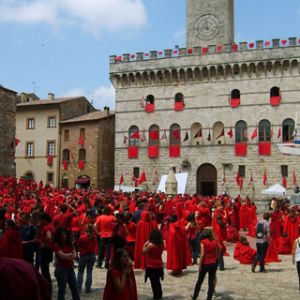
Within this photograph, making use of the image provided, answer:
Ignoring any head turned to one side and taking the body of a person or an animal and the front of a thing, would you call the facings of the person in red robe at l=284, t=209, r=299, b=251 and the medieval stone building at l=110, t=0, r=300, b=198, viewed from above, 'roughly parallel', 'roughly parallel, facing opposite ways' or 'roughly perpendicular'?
roughly parallel, facing opposite ways

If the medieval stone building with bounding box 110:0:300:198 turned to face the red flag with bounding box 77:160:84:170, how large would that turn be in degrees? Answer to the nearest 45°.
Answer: approximately 90° to its right

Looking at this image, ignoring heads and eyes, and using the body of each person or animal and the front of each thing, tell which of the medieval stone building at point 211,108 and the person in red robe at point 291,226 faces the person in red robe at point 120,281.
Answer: the medieval stone building

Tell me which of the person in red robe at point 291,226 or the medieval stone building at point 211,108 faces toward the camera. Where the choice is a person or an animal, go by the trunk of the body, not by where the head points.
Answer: the medieval stone building

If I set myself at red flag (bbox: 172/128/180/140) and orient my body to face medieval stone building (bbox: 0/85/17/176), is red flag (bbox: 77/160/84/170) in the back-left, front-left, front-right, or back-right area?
front-right

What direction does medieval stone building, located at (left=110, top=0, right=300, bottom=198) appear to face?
toward the camera

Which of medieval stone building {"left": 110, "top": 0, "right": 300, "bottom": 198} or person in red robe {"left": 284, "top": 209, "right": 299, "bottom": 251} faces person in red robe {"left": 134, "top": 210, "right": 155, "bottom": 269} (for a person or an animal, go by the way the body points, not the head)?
the medieval stone building

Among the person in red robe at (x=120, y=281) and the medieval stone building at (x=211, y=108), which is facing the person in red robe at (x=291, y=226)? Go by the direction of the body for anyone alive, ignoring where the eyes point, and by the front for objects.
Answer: the medieval stone building

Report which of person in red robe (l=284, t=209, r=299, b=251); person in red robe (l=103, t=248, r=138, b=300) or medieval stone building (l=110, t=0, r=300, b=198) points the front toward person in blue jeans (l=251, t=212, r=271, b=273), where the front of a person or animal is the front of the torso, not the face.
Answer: the medieval stone building

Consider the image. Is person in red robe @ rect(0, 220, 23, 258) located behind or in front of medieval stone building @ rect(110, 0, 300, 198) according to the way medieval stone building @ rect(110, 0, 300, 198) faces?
in front

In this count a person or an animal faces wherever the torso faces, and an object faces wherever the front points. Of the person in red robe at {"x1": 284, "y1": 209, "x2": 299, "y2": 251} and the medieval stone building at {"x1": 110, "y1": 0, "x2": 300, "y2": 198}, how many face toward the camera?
1

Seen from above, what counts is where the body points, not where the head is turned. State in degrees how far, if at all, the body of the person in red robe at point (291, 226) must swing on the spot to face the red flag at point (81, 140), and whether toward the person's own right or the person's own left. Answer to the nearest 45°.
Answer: approximately 45° to the person's own left

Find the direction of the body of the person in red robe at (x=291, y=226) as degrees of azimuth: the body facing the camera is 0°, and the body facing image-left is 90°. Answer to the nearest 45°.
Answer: approximately 180°
